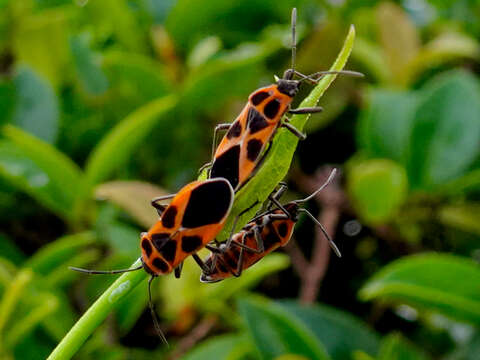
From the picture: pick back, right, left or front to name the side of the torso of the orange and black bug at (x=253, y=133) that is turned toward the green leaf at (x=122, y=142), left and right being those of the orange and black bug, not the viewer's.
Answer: left

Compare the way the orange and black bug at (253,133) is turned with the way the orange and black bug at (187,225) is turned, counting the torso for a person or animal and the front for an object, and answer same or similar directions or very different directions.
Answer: very different directions

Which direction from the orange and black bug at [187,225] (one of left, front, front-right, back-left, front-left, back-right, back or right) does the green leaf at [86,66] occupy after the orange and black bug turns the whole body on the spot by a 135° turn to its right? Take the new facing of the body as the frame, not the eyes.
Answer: front

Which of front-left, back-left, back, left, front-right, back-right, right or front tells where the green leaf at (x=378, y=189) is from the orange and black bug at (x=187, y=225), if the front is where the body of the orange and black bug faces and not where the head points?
back

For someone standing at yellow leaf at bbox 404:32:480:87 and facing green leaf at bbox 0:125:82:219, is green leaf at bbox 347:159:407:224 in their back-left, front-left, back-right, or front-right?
front-left

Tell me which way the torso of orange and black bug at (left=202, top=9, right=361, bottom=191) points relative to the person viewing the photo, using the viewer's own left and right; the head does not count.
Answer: facing away from the viewer and to the right of the viewer

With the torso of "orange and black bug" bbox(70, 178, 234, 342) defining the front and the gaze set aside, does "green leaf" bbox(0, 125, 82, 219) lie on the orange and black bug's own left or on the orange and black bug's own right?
on the orange and black bug's own right

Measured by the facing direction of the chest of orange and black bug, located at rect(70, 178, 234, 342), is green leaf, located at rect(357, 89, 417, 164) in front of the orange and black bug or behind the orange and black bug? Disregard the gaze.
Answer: behind

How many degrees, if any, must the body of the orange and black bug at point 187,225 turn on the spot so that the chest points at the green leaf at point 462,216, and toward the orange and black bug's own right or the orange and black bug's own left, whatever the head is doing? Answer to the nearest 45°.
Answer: approximately 180°

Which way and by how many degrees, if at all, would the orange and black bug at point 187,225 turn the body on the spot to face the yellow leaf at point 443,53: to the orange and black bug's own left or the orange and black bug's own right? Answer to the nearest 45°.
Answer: approximately 180°
